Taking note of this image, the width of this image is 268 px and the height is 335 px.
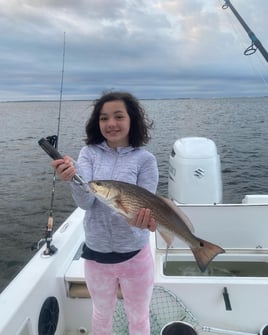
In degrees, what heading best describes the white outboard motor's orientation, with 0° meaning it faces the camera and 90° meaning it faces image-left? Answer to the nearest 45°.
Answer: approximately 0°

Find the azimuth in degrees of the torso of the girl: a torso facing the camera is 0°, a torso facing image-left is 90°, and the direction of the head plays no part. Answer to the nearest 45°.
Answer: approximately 0°

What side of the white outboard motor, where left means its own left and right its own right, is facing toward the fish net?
front

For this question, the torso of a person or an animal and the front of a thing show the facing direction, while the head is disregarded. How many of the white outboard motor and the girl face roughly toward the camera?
2

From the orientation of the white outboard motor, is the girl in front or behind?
in front
